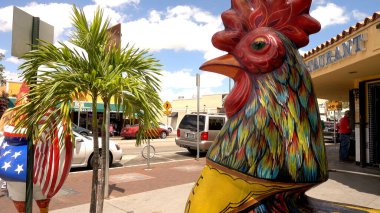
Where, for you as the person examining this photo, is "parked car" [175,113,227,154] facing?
facing away from the viewer and to the right of the viewer

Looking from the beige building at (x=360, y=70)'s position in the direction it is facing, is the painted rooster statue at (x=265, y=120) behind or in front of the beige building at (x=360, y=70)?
in front

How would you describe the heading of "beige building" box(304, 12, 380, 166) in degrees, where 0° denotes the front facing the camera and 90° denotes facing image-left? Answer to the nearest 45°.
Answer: approximately 45°

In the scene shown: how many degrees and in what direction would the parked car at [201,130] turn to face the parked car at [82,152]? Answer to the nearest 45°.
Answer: approximately 180°

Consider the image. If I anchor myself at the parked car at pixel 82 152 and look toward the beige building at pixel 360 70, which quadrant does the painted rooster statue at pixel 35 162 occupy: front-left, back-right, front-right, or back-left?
front-right

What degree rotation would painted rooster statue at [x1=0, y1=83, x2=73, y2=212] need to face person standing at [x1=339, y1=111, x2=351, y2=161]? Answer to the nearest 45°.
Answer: approximately 135° to its right

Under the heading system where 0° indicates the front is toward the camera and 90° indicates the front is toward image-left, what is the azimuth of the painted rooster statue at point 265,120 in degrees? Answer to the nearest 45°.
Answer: approximately 90°

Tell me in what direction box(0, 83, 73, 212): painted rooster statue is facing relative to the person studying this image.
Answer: facing to the left of the viewer

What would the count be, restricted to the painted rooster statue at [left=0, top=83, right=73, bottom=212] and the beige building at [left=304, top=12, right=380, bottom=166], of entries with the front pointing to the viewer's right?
0

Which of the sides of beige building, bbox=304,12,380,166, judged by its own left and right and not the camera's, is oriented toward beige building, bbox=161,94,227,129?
right
